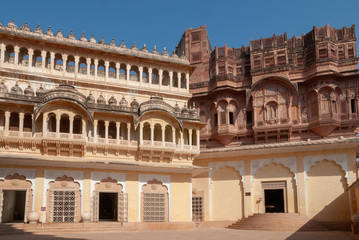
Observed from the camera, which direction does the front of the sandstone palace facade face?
facing the viewer
